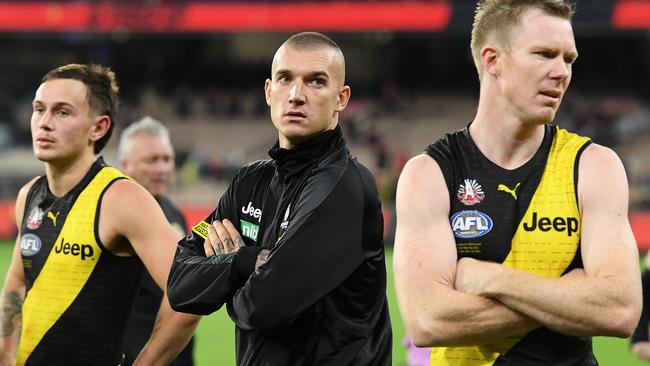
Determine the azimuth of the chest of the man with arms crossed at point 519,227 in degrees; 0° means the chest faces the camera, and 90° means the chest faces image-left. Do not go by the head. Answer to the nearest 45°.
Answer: approximately 0°

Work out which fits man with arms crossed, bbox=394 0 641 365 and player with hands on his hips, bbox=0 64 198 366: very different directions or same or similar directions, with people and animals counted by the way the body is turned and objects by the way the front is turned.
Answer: same or similar directions

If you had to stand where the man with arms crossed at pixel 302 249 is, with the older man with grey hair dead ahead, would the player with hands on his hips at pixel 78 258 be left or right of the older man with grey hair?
left

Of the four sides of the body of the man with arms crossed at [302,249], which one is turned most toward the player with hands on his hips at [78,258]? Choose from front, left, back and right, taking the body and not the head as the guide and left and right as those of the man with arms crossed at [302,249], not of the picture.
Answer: right

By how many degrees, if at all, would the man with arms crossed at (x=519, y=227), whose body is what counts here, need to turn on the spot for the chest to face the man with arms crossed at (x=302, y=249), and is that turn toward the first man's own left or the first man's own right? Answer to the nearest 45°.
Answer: approximately 90° to the first man's own right

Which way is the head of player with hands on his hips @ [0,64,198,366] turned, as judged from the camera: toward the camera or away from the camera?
toward the camera

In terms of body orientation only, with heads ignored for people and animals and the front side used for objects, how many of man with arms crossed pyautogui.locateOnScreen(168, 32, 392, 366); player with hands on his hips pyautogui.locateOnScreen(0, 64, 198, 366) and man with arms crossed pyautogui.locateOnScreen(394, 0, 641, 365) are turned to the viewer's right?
0

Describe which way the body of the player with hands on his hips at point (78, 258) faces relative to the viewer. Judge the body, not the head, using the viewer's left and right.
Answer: facing the viewer and to the left of the viewer

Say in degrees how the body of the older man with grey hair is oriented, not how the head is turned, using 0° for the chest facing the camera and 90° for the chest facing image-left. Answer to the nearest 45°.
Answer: approximately 315°

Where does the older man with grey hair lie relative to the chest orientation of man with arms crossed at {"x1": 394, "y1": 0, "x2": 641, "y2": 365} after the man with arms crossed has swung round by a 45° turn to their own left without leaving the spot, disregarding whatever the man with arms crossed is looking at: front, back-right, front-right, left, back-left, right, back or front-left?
back

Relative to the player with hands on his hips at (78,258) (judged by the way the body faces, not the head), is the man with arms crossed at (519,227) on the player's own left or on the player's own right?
on the player's own left

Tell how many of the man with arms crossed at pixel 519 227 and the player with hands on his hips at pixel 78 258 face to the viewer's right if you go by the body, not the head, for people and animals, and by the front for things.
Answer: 0

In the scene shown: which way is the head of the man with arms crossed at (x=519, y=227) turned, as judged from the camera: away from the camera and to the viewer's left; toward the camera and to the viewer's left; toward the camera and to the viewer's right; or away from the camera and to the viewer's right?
toward the camera and to the viewer's right

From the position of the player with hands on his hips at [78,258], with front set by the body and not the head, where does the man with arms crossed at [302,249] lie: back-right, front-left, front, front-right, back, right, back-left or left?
left
